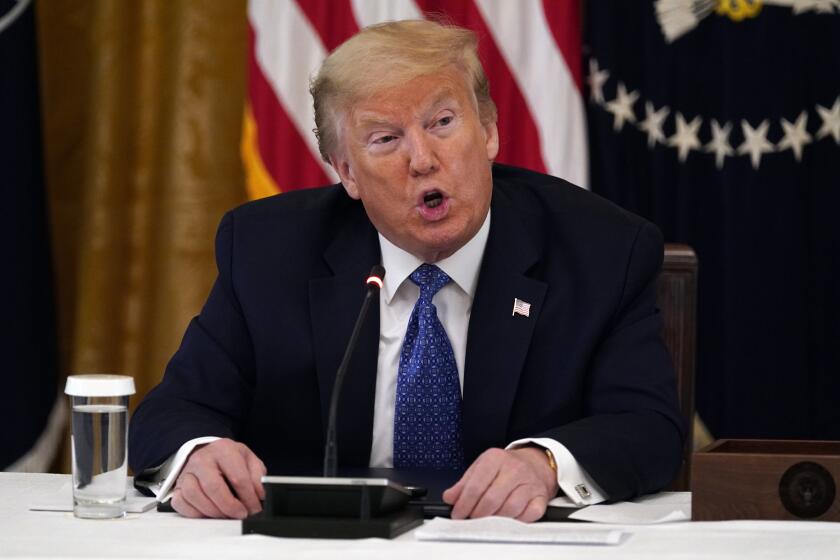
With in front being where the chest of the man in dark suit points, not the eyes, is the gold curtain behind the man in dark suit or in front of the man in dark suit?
behind

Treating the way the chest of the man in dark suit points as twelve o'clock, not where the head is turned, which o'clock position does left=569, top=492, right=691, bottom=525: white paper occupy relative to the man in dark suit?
The white paper is roughly at 11 o'clock from the man in dark suit.

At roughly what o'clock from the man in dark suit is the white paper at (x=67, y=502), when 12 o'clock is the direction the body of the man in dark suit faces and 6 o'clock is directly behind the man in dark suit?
The white paper is roughly at 2 o'clock from the man in dark suit.

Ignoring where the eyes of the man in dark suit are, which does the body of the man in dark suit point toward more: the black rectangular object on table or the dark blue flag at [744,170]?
the black rectangular object on table

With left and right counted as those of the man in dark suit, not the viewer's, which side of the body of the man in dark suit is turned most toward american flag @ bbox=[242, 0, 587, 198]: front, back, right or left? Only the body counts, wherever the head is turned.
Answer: back

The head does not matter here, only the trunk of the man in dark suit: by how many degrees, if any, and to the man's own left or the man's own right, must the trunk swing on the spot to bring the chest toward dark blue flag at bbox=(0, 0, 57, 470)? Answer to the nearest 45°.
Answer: approximately 135° to the man's own right

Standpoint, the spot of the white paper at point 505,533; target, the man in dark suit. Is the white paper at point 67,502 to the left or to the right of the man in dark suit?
left

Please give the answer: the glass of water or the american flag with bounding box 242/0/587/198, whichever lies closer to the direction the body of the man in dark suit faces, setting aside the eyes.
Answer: the glass of water

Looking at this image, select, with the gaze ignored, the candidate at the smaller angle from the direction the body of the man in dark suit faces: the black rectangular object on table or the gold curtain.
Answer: the black rectangular object on table

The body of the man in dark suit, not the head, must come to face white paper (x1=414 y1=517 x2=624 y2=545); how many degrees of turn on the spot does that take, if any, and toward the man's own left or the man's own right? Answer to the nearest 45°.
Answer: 0° — they already face it

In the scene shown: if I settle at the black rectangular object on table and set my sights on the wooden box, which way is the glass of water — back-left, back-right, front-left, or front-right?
back-left

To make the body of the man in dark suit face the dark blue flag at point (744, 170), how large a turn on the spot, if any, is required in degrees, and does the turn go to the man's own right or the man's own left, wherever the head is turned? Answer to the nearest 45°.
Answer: approximately 135° to the man's own left

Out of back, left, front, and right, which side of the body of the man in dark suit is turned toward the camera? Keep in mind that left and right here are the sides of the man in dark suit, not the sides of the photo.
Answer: front

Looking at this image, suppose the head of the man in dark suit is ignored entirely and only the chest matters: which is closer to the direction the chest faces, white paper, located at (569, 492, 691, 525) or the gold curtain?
the white paper

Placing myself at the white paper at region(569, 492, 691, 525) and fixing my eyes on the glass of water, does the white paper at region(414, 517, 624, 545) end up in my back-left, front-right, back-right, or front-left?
front-left

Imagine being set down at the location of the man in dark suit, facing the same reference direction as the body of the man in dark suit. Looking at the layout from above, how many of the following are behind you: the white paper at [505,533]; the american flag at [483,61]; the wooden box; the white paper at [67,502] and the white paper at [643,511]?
1

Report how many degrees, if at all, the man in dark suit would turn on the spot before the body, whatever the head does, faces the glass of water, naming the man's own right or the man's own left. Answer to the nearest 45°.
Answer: approximately 45° to the man's own right

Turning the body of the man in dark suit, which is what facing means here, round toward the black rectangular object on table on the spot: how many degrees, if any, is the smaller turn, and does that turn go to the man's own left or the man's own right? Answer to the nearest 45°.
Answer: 0° — they already face it
